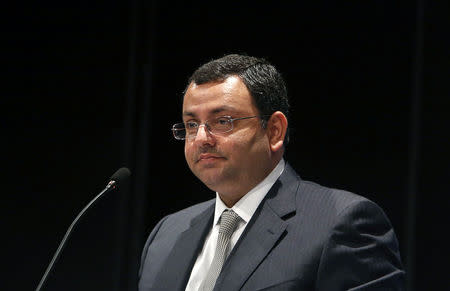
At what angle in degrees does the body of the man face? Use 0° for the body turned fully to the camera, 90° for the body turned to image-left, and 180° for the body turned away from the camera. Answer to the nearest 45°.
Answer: approximately 45°

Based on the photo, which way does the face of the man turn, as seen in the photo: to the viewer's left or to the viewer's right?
to the viewer's left
